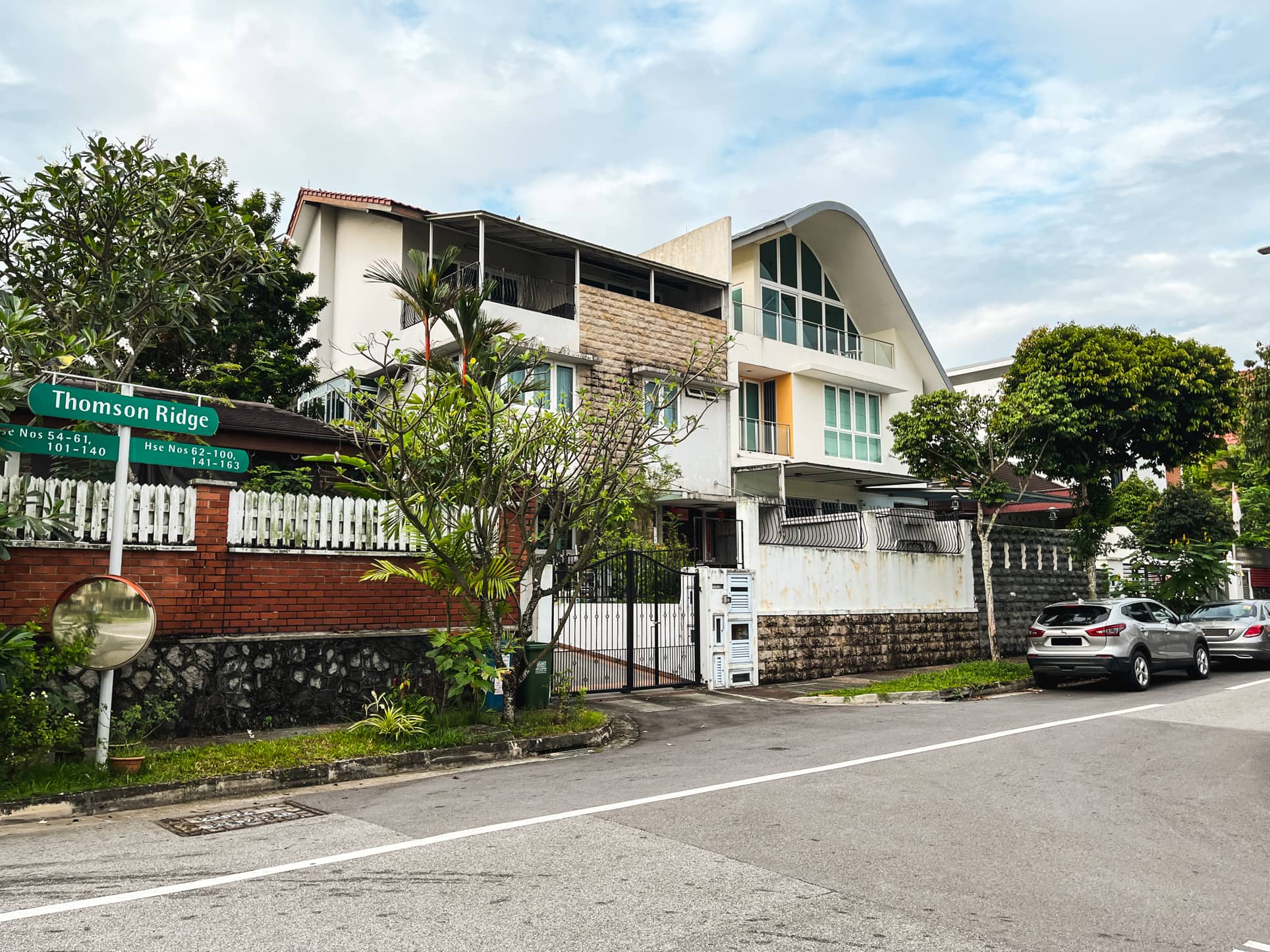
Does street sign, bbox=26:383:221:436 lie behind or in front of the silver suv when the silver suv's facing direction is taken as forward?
behind

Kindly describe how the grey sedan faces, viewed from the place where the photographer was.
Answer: facing away from the viewer and to the right of the viewer

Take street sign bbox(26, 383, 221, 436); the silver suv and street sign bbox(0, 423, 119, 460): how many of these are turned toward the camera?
2

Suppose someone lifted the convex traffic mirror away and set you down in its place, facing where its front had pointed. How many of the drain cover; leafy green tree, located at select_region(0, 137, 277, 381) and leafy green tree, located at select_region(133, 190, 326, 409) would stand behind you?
2

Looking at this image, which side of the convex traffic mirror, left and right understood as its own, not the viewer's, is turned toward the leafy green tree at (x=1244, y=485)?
left

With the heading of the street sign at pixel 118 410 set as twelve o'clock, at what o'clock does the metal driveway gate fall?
The metal driveway gate is roughly at 8 o'clock from the street sign.

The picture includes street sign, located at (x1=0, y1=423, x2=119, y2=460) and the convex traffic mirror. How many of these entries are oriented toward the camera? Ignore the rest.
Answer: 2

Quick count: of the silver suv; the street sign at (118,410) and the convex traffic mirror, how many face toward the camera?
2

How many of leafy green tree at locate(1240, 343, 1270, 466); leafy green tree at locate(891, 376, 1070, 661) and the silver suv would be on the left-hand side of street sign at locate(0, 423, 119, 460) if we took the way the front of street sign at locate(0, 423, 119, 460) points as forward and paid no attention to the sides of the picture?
3
